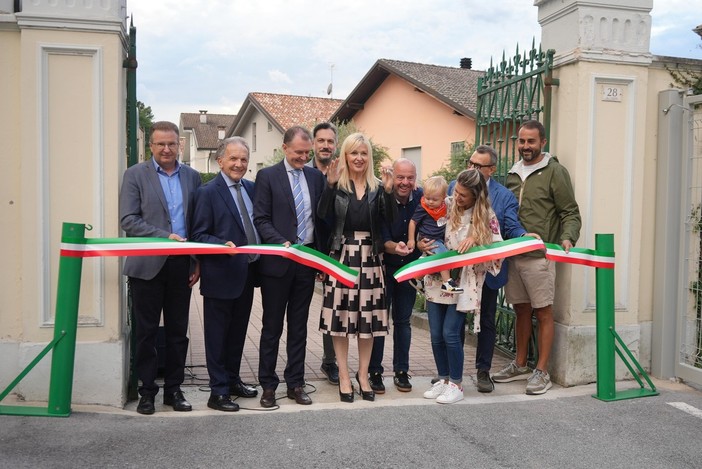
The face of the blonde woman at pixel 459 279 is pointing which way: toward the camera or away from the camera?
toward the camera

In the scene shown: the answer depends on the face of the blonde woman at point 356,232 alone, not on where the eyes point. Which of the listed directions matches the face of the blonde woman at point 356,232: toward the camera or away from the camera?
toward the camera

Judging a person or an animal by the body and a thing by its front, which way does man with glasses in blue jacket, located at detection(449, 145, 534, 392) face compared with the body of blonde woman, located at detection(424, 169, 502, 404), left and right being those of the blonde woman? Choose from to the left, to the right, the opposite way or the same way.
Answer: the same way

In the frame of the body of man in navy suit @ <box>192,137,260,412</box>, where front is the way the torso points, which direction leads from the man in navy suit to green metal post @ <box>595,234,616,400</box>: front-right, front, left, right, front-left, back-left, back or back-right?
front-left

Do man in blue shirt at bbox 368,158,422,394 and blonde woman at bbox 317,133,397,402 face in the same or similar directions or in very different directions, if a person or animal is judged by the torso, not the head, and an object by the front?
same or similar directions

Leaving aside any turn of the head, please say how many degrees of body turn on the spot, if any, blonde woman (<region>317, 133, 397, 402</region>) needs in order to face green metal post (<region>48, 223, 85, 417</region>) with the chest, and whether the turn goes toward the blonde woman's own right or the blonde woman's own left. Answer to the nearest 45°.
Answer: approximately 90° to the blonde woman's own right

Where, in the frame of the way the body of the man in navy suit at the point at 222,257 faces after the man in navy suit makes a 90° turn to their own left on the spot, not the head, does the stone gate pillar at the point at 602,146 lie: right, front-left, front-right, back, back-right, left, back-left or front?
front-right

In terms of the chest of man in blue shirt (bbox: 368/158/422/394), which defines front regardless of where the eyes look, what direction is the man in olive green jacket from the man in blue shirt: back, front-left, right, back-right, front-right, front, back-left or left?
left

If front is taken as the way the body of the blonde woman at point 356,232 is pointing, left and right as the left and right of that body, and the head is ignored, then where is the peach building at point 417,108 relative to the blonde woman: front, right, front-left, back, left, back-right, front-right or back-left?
back

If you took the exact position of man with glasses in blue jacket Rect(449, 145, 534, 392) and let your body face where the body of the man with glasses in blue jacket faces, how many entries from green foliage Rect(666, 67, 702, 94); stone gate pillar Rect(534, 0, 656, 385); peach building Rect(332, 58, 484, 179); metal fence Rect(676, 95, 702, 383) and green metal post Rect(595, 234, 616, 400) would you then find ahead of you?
0

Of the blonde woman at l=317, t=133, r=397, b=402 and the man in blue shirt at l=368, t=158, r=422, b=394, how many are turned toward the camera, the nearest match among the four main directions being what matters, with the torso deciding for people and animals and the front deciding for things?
2

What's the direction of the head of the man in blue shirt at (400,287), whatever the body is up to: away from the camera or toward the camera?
toward the camera

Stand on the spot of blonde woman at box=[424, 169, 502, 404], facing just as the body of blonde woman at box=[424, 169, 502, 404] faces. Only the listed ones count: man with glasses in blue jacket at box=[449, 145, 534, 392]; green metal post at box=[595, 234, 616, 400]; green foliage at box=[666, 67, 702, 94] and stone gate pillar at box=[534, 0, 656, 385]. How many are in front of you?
0

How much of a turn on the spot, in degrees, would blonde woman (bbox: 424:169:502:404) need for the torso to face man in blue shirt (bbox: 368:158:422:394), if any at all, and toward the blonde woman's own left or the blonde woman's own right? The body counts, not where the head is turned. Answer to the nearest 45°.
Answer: approximately 45° to the blonde woman's own right

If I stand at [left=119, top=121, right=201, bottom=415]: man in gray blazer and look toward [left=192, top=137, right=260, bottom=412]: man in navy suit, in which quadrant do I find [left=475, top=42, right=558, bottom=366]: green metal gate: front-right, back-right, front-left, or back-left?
front-left

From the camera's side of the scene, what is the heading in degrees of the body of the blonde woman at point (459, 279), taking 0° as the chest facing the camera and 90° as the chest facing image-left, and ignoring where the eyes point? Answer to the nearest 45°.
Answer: approximately 45°

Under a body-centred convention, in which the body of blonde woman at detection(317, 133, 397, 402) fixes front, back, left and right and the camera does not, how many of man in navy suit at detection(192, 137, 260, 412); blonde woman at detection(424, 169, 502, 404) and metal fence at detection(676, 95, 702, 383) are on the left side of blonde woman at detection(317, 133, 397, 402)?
2

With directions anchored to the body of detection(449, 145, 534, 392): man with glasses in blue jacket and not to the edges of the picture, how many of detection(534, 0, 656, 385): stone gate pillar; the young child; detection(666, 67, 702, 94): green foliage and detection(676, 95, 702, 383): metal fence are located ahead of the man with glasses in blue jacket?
1

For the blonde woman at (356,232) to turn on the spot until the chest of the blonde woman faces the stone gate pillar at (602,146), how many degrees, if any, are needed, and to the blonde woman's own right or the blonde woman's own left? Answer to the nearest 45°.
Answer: approximately 90° to the blonde woman's own left

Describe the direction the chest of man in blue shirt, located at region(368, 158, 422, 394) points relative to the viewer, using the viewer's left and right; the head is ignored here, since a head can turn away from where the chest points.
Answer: facing the viewer

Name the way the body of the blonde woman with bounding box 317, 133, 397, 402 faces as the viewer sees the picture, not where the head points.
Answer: toward the camera

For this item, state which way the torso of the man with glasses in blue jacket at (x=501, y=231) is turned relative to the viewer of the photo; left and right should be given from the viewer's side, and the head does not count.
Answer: facing the viewer and to the left of the viewer
